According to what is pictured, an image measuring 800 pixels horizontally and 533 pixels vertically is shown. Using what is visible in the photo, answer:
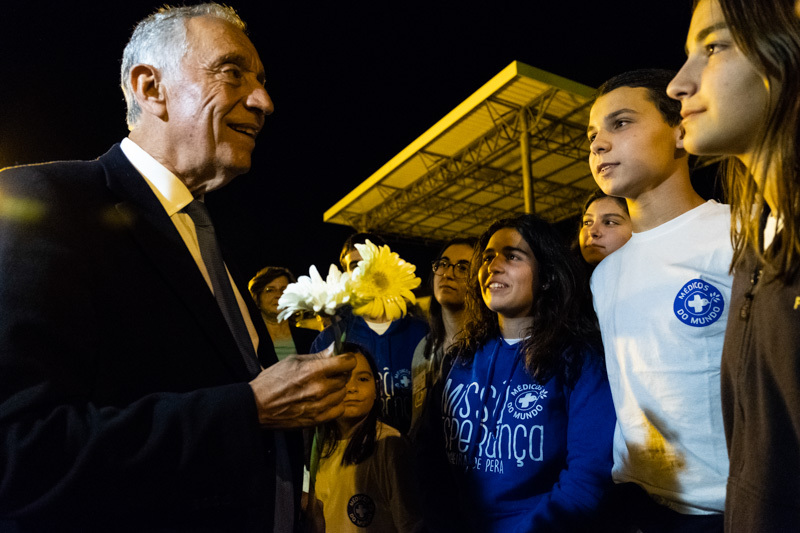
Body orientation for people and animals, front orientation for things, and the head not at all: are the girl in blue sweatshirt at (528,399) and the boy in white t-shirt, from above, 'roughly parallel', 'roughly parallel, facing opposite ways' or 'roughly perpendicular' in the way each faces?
roughly parallel

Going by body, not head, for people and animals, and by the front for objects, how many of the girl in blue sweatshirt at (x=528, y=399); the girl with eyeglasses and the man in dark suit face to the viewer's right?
1

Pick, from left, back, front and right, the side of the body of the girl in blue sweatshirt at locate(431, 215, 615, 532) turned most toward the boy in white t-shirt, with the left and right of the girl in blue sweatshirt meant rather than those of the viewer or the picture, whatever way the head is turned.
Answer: left

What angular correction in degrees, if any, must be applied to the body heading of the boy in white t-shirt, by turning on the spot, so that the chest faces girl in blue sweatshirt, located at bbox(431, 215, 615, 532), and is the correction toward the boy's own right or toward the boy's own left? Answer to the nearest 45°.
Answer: approximately 90° to the boy's own right

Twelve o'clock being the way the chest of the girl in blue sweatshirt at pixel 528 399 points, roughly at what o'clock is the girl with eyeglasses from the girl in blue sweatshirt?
The girl with eyeglasses is roughly at 4 o'clock from the girl in blue sweatshirt.

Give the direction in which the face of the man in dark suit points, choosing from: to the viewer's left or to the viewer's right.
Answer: to the viewer's right

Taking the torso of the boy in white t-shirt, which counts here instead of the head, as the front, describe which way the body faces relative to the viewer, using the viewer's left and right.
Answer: facing the viewer and to the left of the viewer

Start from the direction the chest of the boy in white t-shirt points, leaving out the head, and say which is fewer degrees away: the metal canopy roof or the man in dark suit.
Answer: the man in dark suit

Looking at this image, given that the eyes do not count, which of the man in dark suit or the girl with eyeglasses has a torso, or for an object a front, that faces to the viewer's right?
the man in dark suit

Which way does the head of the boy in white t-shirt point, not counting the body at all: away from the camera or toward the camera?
toward the camera

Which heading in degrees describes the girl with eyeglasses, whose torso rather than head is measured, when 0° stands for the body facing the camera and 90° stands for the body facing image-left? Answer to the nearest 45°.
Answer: approximately 45°

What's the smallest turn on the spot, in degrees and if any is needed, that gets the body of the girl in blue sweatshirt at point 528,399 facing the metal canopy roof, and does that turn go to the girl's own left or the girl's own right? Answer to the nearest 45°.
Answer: approximately 135° to the girl's own right

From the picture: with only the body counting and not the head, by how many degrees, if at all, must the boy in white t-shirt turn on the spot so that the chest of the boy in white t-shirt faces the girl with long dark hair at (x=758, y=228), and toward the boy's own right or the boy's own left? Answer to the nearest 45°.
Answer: approximately 45° to the boy's own left

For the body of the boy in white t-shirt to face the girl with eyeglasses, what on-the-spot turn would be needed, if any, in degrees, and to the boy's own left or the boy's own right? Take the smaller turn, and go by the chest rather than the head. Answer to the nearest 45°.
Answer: approximately 90° to the boy's own right
